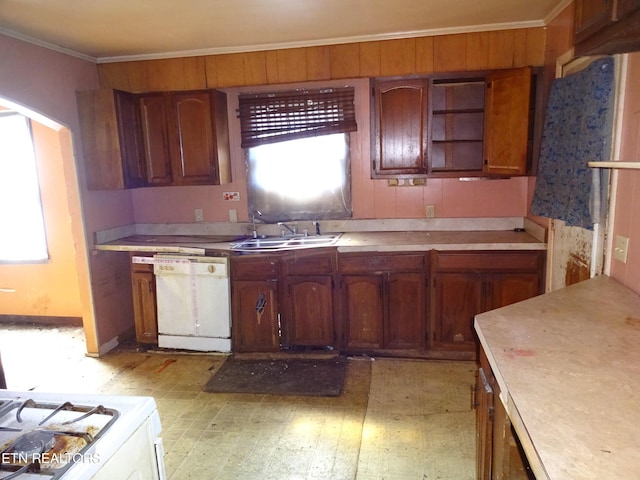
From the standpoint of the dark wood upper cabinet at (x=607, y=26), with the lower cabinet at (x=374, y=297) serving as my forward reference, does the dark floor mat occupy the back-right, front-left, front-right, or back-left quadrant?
front-left

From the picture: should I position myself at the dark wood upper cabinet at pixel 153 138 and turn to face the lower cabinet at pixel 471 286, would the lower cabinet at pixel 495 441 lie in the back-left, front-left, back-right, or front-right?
front-right

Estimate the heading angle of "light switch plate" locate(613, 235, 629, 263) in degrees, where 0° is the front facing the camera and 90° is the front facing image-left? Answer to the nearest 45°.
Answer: approximately 45°

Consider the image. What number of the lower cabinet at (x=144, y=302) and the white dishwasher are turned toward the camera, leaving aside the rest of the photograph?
2

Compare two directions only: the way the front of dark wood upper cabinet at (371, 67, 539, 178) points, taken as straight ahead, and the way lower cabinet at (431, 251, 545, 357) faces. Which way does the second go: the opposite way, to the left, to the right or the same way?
the same way

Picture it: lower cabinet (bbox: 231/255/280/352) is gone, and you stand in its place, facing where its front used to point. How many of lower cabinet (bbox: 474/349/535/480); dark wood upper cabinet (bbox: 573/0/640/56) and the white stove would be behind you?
0

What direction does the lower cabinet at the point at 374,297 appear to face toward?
toward the camera

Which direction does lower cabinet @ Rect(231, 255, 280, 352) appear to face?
toward the camera

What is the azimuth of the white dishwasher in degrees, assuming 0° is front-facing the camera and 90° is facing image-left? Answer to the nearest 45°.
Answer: approximately 0°

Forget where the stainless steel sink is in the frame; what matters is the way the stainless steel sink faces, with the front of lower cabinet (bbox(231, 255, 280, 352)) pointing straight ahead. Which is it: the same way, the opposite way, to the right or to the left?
the same way

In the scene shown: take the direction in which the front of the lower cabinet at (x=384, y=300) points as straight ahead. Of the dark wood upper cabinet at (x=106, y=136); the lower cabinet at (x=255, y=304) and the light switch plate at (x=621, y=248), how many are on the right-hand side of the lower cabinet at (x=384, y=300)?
2

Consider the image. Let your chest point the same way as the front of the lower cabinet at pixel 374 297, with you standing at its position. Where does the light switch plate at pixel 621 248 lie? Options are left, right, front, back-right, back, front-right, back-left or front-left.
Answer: front-left

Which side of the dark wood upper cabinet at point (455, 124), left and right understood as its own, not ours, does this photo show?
front

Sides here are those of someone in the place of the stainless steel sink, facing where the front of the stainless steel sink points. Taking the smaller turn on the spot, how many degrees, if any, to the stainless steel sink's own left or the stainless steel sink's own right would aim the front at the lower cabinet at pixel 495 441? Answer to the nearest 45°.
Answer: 0° — it already faces it
